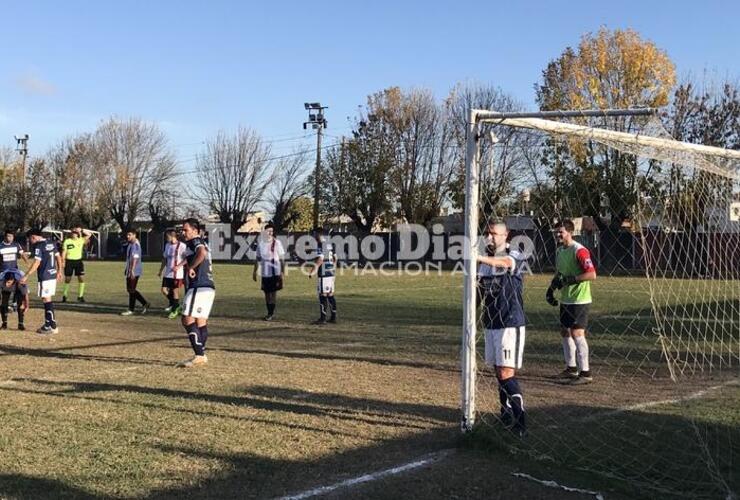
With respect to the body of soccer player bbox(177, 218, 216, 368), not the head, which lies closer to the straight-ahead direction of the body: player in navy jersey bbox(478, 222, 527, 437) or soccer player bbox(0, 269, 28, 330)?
the soccer player

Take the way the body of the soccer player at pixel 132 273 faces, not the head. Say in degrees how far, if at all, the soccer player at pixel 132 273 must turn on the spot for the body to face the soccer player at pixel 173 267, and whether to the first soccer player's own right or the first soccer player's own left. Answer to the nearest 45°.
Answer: approximately 135° to the first soccer player's own left

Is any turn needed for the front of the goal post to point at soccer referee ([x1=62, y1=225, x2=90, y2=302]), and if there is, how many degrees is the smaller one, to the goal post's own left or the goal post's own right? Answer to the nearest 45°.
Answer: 0° — it already faces them

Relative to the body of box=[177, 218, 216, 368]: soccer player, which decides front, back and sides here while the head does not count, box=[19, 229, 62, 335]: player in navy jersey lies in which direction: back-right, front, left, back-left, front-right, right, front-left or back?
front-right

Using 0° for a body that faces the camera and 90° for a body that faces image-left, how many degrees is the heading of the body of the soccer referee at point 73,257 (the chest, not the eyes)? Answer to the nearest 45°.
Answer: approximately 0°

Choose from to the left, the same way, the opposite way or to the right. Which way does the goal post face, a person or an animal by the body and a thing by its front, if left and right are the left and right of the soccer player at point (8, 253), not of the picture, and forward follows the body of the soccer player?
the opposite way

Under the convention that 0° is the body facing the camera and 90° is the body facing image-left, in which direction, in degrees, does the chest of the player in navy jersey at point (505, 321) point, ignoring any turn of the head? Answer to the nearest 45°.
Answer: approximately 45°

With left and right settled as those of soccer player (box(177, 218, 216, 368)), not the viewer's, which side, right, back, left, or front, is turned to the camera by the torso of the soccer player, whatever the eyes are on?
left
